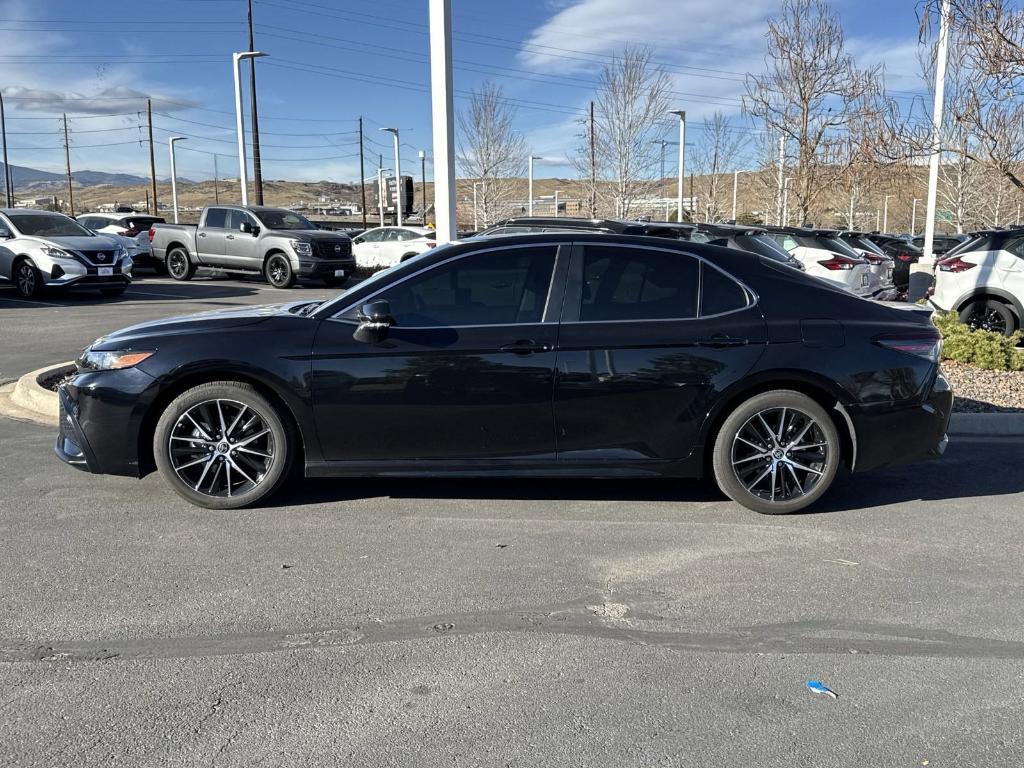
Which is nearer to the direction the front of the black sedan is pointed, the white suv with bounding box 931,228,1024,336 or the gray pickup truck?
the gray pickup truck

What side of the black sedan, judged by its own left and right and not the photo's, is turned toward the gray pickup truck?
right

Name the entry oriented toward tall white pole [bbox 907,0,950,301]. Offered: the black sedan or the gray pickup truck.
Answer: the gray pickup truck

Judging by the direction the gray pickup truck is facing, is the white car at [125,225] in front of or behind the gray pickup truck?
behind

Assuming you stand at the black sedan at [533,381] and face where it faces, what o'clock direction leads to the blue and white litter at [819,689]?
The blue and white litter is roughly at 8 o'clock from the black sedan.

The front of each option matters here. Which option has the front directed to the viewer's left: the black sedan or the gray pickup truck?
the black sedan

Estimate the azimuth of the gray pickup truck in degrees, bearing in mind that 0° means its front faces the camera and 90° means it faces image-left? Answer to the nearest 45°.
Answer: approximately 315°

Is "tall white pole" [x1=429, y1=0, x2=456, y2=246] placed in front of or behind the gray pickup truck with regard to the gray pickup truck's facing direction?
in front

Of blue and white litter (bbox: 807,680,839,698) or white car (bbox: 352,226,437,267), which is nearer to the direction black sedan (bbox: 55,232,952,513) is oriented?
the white car

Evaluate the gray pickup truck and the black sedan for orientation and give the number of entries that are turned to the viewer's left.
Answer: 1

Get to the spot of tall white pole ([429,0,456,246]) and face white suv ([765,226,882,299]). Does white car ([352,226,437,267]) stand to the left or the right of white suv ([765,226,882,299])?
left

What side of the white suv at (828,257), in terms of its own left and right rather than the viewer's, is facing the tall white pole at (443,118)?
left

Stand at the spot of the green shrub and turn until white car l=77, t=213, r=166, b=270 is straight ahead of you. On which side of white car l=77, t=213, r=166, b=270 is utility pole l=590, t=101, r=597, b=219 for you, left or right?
right

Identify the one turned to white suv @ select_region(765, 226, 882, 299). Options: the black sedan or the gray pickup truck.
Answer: the gray pickup truck

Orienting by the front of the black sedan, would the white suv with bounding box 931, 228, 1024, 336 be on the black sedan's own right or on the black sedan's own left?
on the black sedan's own right

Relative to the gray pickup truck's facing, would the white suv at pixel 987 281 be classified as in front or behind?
in front

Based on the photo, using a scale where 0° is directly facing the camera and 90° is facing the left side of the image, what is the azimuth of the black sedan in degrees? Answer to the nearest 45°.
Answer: approximately 90°

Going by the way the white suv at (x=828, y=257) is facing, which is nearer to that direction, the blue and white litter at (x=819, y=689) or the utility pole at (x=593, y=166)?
the utility pole

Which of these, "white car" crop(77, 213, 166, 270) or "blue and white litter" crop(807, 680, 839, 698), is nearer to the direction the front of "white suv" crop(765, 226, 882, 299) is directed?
the white car

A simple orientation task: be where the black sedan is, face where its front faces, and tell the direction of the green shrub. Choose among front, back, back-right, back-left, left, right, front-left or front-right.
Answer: back-right

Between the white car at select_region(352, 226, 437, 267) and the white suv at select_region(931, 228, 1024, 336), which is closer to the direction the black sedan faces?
the white car
